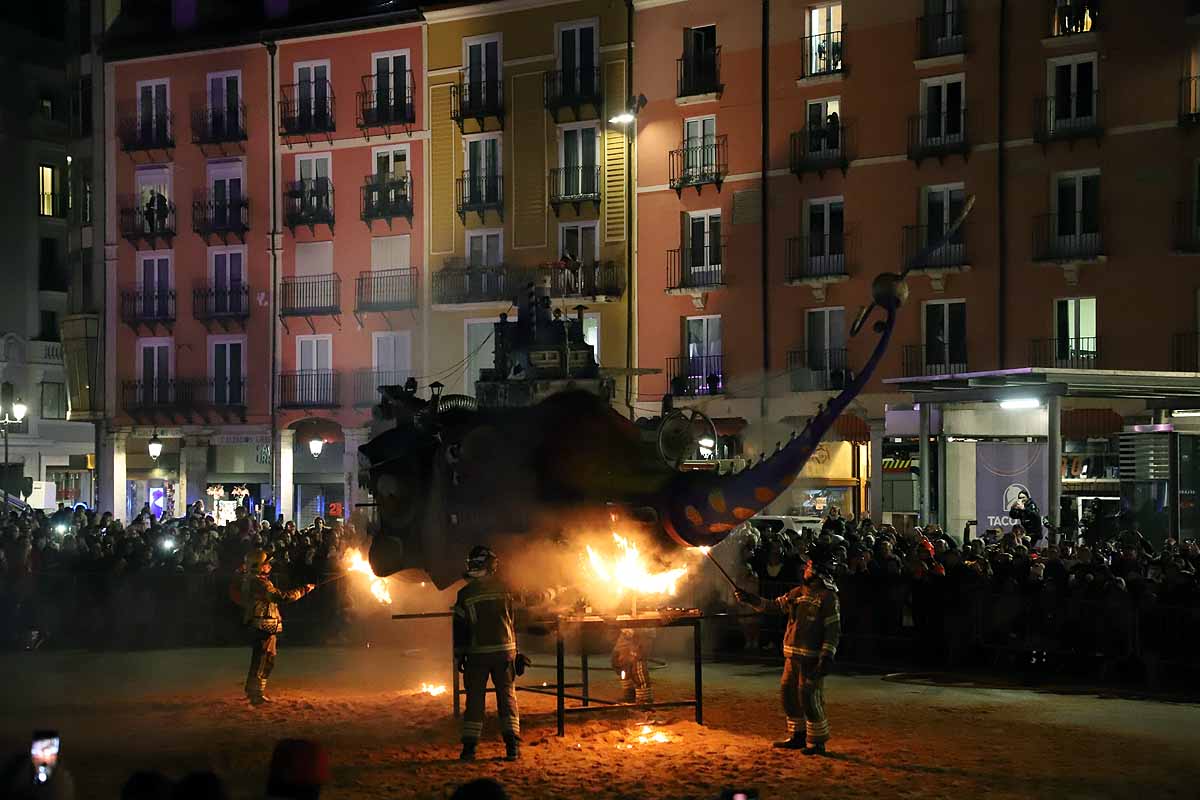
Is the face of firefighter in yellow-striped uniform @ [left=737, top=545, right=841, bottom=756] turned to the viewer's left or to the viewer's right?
to the viewer's left

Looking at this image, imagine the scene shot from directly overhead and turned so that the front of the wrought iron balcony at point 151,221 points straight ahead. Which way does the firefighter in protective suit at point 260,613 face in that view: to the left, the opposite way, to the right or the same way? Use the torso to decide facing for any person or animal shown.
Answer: to the left

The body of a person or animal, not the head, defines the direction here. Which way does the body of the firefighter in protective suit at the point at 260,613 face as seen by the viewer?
to the viewer's right

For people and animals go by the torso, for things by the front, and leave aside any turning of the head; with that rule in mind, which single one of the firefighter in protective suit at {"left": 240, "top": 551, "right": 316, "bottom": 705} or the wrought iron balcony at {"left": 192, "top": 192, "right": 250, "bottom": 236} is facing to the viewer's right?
the firefighter in protective suit

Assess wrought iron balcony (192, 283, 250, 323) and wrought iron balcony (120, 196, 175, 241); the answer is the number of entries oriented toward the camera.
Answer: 2

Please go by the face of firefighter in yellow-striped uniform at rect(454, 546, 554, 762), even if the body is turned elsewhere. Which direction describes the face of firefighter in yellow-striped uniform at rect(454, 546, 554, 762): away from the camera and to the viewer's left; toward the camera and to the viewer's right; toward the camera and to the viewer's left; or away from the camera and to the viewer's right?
away from the camera and to the viewer's right

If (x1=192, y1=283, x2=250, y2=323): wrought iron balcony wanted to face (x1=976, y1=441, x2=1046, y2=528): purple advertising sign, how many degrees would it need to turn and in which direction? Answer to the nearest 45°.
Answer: approximately 45° to its left

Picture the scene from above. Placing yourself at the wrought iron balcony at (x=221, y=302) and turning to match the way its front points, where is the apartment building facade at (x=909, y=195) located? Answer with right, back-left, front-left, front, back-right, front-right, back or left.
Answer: front-left

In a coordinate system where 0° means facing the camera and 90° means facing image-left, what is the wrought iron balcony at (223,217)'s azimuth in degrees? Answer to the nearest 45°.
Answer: approximately 0°

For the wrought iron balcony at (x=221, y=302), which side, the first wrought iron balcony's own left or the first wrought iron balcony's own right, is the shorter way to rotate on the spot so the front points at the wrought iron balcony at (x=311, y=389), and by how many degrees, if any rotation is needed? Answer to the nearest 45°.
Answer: approximately 45° to the first wrought iron balcony's own left

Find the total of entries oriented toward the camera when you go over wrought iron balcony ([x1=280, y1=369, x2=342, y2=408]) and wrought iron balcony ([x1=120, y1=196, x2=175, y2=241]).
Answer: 2
